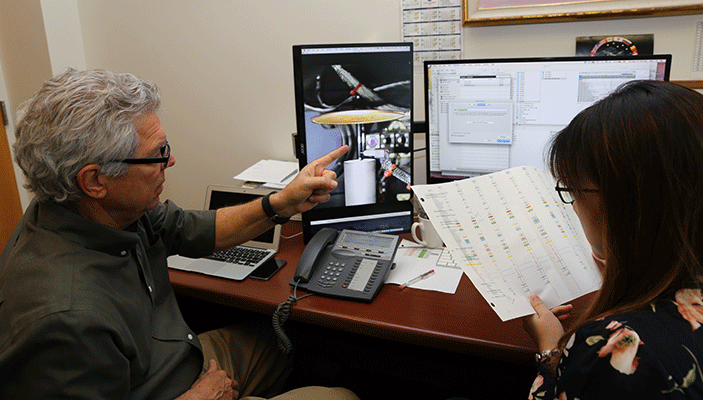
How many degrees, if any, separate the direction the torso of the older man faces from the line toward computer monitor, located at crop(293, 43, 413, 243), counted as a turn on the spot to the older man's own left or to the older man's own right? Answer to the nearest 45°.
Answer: approximately 45° to the older man's own left

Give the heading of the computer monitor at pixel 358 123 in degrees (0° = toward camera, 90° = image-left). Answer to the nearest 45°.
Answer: approximately 0°

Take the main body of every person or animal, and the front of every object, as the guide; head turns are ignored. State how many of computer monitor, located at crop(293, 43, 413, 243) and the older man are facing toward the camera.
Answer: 1

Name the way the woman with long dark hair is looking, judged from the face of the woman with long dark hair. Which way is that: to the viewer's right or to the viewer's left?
to the viewer's left

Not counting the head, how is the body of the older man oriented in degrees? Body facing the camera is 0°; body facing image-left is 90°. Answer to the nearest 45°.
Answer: approximately 270°

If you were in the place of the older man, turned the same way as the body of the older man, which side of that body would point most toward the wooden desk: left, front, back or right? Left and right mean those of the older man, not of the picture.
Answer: front

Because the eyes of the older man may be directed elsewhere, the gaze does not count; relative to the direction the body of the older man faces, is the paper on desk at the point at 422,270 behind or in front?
in front

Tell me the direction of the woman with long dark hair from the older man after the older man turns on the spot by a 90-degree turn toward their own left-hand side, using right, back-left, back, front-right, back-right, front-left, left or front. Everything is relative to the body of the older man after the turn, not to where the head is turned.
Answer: back-right
